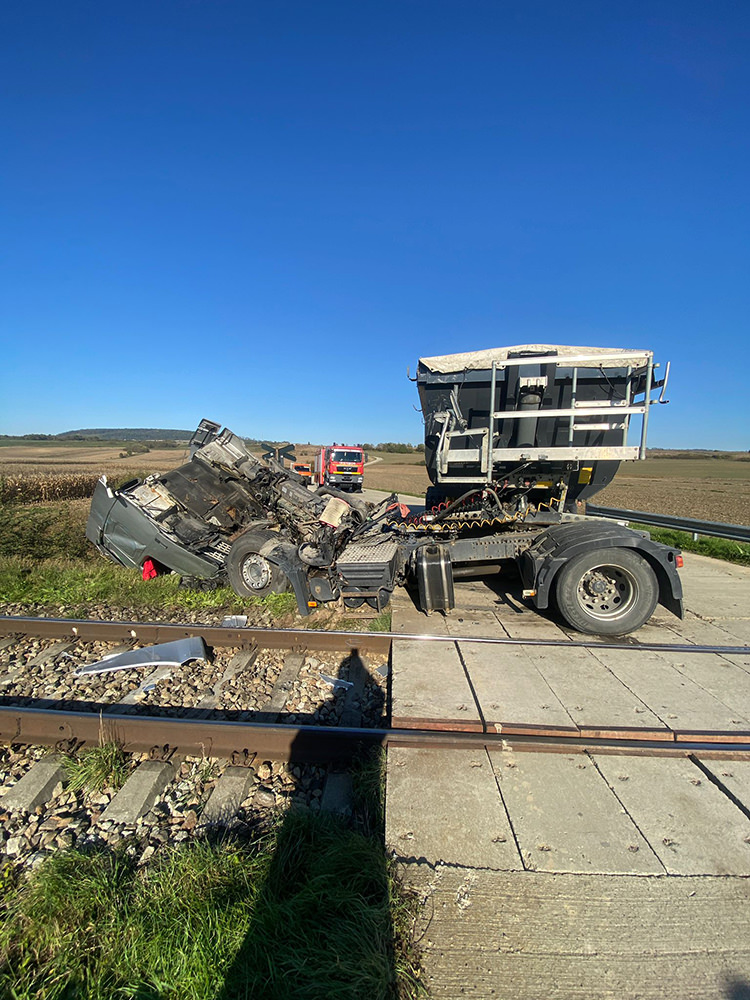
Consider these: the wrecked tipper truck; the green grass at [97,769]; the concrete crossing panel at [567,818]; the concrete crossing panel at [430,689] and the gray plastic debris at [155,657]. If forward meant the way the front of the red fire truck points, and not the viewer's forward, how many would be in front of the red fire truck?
5

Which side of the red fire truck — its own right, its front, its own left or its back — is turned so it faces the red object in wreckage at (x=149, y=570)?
front

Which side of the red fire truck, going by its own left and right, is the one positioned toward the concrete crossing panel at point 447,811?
front

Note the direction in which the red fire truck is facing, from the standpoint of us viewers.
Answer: facing the viewer

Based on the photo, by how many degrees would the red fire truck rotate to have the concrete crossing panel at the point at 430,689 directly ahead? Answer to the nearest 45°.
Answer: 0° — it already faces it

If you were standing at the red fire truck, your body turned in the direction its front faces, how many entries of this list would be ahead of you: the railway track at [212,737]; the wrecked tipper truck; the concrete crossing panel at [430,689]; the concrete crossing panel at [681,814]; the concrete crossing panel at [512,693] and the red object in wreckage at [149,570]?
6

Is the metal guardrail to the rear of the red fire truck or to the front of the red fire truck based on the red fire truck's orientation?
to the front
